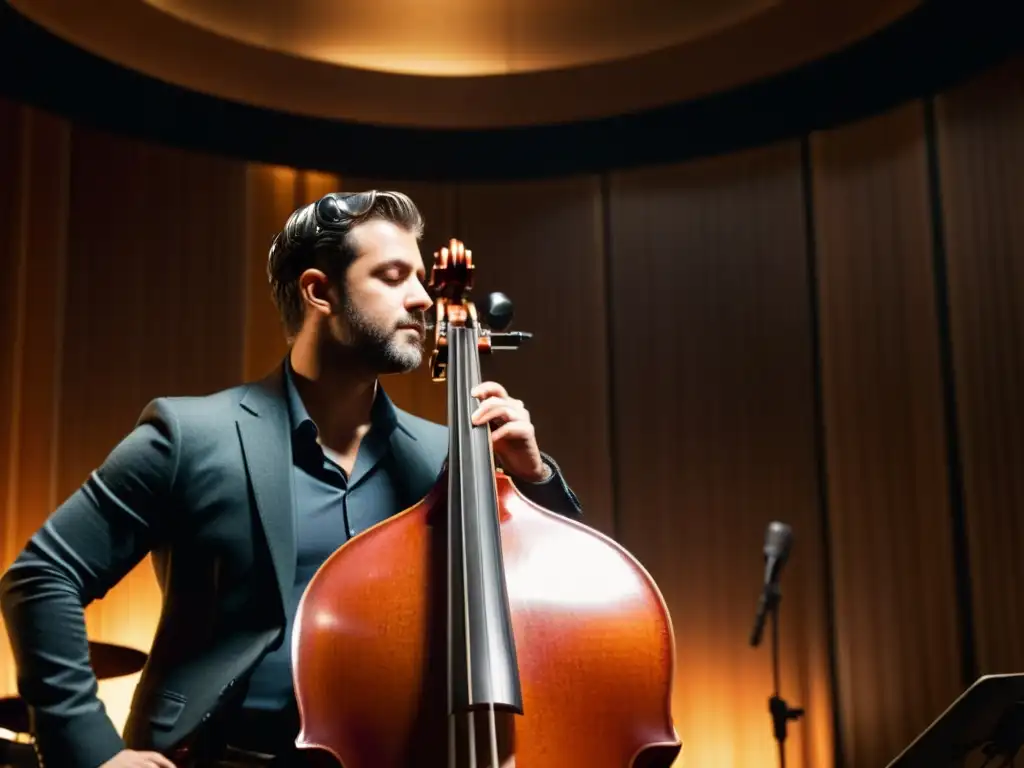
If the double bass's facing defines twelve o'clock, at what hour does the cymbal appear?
The cymbal is roughly at 5 o'clock from the double bass.

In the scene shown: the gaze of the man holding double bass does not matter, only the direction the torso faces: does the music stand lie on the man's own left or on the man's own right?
on the man's own left

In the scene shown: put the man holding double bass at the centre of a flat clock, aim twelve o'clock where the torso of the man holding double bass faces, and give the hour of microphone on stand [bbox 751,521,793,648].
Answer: The microphone on stand is roughly at 9 o'clock from the man holding double bass.

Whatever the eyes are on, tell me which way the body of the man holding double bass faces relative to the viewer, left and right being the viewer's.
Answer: facing the viewer and to the right of the viewer

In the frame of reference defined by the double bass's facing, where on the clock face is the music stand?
The music stand is roughly at 8 o'clock from the double bass.

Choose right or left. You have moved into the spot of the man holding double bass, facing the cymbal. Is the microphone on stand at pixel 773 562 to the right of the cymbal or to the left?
right

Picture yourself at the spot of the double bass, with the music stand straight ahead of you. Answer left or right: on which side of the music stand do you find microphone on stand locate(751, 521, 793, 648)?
left

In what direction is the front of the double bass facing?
toward the camera

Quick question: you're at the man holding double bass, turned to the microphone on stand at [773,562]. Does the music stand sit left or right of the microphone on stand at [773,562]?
right
